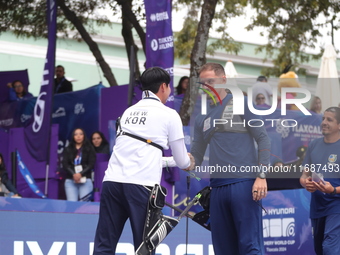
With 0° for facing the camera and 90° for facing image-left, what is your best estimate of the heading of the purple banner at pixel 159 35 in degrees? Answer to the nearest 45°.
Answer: approximately 0°

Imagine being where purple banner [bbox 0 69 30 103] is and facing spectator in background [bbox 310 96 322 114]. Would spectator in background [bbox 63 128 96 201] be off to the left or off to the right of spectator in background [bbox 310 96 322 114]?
right

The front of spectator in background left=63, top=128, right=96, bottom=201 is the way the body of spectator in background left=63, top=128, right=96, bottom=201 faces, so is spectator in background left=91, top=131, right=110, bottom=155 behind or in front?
behind

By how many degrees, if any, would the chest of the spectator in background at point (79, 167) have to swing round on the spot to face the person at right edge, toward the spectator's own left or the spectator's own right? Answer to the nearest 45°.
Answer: approximately 45° to the spectator's own left

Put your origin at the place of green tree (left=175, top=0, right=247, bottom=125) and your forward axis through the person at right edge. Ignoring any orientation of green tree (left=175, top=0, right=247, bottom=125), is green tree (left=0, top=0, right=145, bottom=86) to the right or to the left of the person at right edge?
right

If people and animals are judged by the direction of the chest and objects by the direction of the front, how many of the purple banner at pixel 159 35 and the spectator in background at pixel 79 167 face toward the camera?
2

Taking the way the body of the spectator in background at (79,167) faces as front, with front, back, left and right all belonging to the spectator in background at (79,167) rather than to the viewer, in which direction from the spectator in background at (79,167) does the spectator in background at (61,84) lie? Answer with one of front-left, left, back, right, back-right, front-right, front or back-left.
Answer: back

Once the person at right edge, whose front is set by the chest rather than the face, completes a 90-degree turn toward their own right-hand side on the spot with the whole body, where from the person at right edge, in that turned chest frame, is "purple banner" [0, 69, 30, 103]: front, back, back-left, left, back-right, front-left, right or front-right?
front

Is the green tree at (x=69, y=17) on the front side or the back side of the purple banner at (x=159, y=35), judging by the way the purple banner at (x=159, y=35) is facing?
on the back side

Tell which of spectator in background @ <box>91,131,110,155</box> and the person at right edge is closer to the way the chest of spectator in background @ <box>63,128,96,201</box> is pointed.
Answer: the person at right edge

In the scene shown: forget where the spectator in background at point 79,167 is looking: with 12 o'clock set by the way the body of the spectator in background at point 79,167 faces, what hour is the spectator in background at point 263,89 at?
the spectator in background at point 263,89 is roughly at 9 o'clock from the spectator in background at point 79,167.
